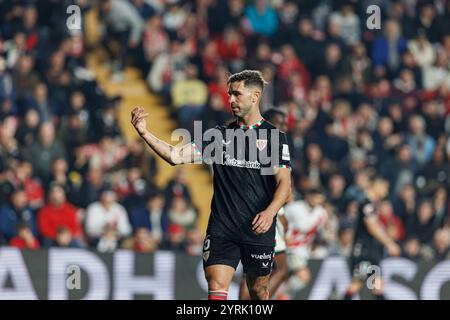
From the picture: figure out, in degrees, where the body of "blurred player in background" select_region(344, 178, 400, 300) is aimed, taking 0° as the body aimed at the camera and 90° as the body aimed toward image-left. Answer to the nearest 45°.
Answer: approximately 270°

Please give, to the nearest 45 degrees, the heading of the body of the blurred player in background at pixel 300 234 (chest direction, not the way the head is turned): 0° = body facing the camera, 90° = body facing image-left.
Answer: approximately 315°

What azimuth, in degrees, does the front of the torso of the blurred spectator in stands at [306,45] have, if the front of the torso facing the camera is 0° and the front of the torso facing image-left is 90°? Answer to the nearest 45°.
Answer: approximately 0°

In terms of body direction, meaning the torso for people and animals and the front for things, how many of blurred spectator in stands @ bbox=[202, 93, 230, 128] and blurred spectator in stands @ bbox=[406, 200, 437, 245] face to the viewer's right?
0

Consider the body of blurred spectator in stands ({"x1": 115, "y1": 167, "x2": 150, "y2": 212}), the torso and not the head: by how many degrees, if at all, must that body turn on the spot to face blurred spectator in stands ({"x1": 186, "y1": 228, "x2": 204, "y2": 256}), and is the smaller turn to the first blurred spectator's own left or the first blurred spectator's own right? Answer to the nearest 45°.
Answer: approximately 45° to the first blurred spectator's own left

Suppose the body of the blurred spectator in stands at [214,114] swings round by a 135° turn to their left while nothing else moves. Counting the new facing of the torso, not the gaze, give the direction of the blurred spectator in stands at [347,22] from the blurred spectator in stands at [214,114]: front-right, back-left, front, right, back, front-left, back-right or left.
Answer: front
